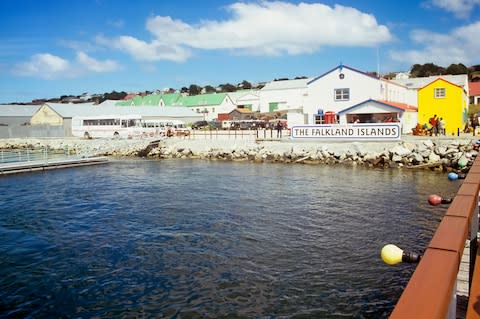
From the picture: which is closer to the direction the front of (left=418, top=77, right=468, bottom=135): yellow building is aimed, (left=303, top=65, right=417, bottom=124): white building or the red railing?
the red railing

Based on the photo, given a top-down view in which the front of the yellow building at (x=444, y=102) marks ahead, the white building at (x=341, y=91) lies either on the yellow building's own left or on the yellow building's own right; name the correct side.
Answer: on the yellow building's own right

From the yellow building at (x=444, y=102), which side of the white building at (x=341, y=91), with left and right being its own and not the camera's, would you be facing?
left

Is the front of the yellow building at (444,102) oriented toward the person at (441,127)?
yes

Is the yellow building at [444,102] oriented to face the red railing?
yes

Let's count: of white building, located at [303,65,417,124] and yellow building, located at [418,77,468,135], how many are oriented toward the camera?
2

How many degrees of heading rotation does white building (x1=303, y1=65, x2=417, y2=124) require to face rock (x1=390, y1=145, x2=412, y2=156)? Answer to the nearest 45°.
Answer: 0° — it already faces it

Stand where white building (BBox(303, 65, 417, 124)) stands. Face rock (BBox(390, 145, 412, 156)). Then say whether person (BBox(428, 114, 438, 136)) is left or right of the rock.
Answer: left

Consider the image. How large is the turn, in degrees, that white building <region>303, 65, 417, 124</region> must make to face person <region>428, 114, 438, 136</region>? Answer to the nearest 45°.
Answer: approximately 45° to its left

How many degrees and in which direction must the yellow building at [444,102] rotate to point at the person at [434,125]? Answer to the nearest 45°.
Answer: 0° — it already faces them

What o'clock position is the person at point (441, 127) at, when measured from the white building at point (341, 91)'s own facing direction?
The person is roughly at 10 o'clock from the white building.

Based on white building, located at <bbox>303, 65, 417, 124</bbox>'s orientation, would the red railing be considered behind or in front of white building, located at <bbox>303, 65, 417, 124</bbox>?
in front

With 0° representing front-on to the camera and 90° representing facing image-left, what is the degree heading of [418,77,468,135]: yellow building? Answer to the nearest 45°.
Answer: approximately 0°
